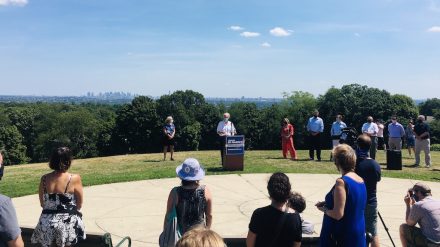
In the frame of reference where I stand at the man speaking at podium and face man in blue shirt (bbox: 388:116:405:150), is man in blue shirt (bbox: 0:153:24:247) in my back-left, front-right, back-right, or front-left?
back-right

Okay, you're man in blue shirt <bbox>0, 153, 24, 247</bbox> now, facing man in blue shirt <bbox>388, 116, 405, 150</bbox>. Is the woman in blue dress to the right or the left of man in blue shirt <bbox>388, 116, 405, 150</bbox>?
right

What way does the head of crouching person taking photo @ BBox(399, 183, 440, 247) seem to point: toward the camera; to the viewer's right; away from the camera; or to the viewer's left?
to the viewer's left

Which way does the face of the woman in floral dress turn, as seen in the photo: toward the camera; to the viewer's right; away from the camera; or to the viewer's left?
away from the camera

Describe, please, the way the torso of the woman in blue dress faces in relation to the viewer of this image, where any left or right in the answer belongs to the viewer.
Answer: facing away from the viewer and to the left of the viewer

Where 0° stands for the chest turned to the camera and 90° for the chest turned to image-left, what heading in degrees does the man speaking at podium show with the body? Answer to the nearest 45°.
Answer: approximately 0°

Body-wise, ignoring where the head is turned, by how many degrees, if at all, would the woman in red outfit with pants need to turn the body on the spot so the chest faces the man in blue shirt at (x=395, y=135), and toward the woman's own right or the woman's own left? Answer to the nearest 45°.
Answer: approximately 135° to the woman's own left
